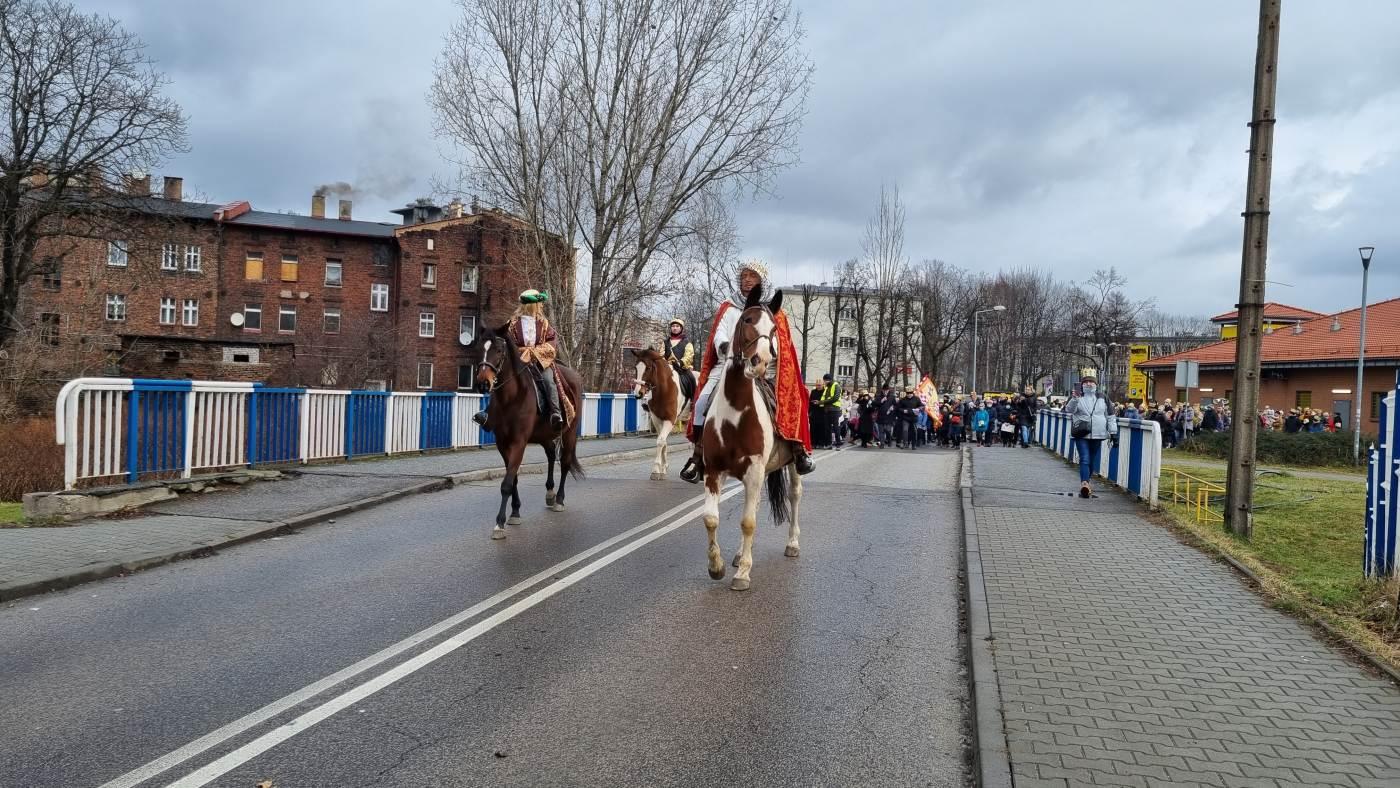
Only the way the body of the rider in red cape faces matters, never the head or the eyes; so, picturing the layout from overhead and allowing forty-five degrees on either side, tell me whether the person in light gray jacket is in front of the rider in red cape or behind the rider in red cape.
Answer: behind

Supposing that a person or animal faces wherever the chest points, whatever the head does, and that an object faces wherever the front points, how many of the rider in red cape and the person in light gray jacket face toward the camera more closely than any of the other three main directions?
2

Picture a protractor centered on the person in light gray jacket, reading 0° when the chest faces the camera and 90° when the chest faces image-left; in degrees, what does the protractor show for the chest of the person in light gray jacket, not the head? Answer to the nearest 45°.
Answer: approximately 0°

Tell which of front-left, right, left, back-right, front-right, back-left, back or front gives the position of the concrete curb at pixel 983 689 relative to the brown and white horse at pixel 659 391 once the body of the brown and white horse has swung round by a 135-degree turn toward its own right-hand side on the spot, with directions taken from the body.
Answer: back

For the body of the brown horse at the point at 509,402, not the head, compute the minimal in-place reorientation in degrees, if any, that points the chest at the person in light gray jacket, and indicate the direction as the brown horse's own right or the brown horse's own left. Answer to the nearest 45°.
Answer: approximately 135° to the brown horse's own left

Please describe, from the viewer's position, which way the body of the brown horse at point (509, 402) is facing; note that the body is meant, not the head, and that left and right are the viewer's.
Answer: facing the viewer and to the left of the viewer

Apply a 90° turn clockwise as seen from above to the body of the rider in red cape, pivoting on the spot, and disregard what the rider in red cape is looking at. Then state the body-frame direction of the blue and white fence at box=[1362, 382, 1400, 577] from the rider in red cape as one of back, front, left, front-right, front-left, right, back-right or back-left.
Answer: back

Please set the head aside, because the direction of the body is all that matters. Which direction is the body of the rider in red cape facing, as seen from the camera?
toward the camera

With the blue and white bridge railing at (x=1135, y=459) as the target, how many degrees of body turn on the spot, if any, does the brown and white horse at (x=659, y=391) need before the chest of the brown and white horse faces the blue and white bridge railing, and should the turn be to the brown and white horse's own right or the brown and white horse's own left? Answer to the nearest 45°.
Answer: approximately 135° to the brown and white horse's own left
